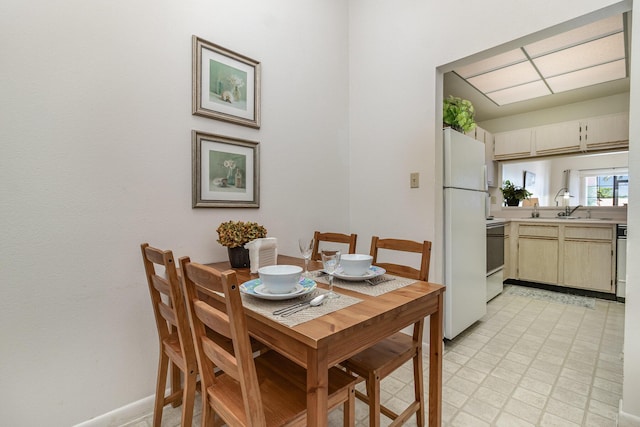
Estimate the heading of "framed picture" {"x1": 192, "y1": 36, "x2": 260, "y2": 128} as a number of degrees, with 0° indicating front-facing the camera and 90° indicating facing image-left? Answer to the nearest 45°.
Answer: approximately 315°

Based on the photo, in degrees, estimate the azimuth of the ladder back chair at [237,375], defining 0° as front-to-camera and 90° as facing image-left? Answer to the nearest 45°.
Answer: approximately 225°

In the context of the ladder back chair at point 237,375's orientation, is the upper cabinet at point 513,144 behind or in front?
in front

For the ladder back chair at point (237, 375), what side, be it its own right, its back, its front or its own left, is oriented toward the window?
front

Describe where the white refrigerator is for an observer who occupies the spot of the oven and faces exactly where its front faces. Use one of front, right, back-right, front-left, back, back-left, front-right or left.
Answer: right

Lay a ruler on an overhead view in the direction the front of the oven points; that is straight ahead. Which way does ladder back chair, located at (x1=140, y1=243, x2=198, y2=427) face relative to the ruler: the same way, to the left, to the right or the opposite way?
to the left

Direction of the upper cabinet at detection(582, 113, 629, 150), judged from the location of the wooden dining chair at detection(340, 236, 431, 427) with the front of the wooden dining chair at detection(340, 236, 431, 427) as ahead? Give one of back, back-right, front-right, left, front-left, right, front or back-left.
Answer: back

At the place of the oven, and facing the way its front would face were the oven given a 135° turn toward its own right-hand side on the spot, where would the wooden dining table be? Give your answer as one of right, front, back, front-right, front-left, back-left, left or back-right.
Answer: front-left

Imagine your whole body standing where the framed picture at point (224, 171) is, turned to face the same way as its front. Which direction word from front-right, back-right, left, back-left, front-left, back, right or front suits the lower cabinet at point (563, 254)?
front-left

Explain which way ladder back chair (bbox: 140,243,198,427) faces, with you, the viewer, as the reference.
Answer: facing away from the viewer and to the right of the viewer
